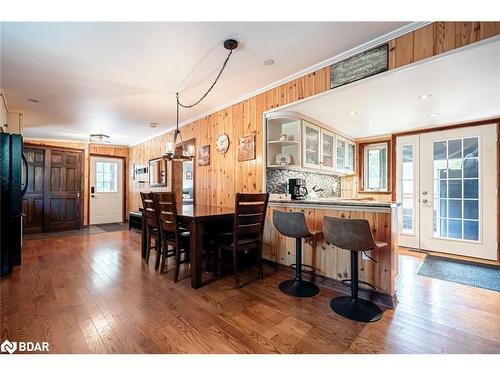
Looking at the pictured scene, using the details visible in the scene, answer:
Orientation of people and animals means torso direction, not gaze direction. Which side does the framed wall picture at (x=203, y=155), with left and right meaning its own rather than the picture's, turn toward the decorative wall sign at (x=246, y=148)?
left

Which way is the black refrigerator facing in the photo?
to the viewer's right

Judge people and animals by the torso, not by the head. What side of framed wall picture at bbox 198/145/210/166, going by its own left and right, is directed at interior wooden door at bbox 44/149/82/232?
right

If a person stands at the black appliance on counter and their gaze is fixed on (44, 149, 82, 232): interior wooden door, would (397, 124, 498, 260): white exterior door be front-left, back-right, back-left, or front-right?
back-right
